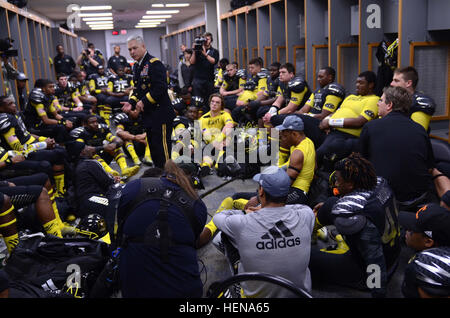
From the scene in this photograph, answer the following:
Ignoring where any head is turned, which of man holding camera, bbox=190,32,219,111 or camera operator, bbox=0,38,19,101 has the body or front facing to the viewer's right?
the camera operator

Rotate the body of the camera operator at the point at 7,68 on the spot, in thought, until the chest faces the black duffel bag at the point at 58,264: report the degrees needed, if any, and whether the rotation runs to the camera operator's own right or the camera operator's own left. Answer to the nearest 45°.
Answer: approximately 90° to the camera operator's own right

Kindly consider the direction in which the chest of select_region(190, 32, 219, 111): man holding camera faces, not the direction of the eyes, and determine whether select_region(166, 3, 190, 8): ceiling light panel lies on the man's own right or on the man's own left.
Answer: on the man's own right

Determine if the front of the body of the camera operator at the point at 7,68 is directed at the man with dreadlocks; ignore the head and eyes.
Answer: no

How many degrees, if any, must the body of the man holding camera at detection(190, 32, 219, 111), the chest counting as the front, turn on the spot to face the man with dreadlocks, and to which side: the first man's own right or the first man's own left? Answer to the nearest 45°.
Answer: approximately 45° to the first man's own left

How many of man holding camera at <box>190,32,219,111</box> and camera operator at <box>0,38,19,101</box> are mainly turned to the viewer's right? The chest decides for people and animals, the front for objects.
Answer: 1

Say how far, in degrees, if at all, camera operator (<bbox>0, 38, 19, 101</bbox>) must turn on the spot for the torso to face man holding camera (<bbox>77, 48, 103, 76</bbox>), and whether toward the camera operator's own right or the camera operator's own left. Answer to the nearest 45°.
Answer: approximately 90° to the camera operator's own left

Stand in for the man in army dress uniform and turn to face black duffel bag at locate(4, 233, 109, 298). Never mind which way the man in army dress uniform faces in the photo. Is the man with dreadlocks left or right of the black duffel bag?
left

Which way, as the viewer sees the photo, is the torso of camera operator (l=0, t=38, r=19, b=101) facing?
to the viewer's right

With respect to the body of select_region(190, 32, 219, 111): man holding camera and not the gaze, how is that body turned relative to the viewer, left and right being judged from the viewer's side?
facing the viewer and to the left of the viewer

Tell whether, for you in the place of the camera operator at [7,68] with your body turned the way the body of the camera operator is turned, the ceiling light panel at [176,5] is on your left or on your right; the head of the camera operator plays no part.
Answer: on your left

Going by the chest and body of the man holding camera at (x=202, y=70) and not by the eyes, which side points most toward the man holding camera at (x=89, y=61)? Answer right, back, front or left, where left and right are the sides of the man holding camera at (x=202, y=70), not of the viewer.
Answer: right

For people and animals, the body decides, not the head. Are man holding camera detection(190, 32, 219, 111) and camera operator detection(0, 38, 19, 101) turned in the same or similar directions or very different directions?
very different directions
